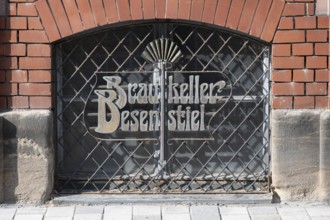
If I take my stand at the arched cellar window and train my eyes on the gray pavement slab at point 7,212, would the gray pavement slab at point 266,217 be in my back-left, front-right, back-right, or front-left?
back-left

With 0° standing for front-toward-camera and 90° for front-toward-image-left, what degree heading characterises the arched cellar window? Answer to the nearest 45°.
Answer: approximately 0°

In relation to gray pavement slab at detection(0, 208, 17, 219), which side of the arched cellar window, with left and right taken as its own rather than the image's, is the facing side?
right

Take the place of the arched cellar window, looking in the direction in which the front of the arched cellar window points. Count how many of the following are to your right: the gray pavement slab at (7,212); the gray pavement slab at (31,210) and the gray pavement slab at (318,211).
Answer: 2

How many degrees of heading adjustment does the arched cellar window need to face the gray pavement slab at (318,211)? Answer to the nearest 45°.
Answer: approximately 90° to its left

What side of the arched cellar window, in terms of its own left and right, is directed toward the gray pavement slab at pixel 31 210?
right
